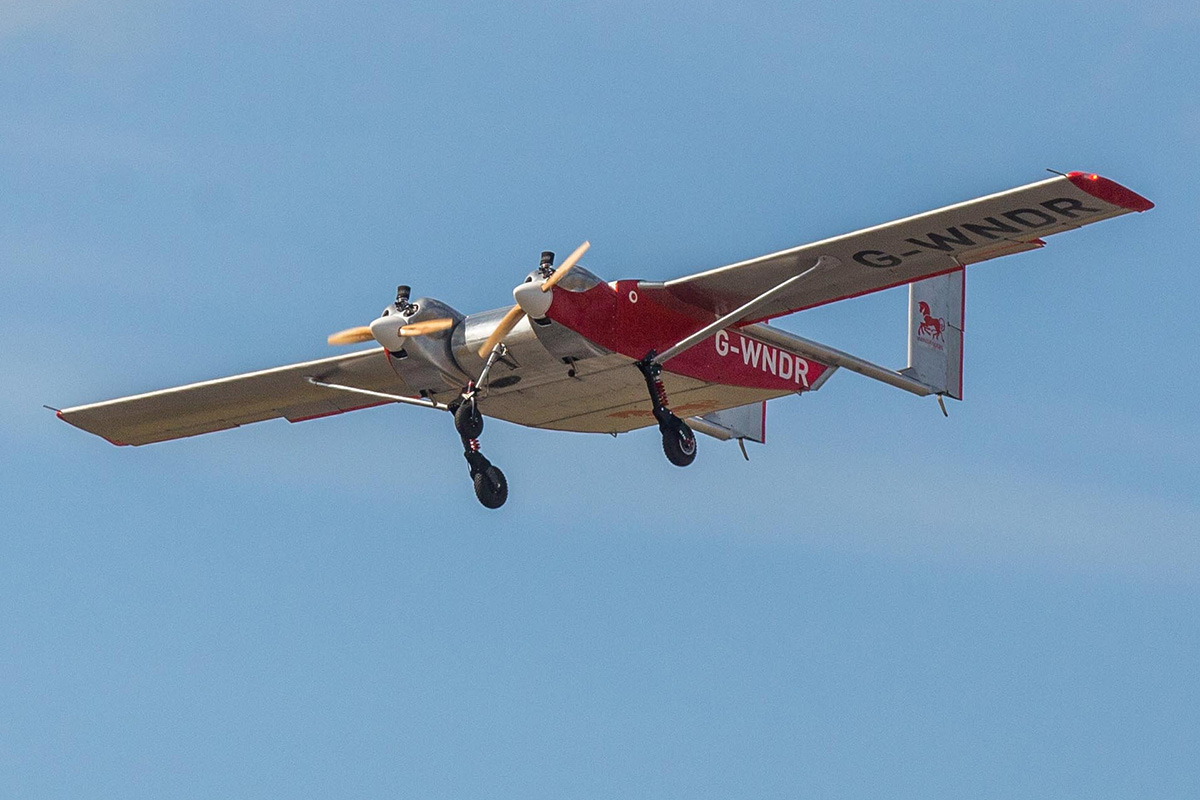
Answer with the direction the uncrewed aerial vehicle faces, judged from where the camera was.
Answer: facing the viewer and to the left of the viewer
